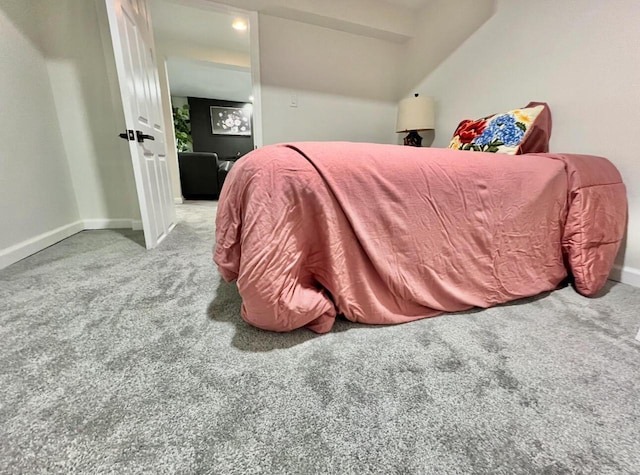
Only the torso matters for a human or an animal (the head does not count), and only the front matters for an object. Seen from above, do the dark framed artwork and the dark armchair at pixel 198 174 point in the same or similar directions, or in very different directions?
very different directions

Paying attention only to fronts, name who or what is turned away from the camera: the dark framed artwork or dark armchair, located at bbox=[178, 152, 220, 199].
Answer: the dark armchair

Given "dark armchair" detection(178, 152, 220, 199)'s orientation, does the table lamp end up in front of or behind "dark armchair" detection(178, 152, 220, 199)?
behind

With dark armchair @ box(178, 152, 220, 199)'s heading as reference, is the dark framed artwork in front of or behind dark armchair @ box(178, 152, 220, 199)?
in front

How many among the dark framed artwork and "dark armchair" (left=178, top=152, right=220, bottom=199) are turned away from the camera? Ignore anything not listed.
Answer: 1

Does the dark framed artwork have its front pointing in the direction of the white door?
yes

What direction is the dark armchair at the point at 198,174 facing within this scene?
away from the camera

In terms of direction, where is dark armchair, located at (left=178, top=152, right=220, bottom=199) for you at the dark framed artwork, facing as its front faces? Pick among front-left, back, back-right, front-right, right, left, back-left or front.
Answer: front

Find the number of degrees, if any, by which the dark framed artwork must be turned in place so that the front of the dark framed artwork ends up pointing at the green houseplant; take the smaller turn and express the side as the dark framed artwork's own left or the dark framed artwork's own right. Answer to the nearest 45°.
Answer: approximately 90° to the dark framed artwork's own right

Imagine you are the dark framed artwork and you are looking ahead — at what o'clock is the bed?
The bed is roughly at 12 o'clock from the dark framed artwork.

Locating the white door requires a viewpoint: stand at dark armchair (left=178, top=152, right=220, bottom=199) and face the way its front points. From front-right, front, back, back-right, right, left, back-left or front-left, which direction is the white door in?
back

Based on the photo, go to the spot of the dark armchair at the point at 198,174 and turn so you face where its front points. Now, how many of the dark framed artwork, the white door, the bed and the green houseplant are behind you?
2

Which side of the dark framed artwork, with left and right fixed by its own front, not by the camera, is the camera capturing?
front
